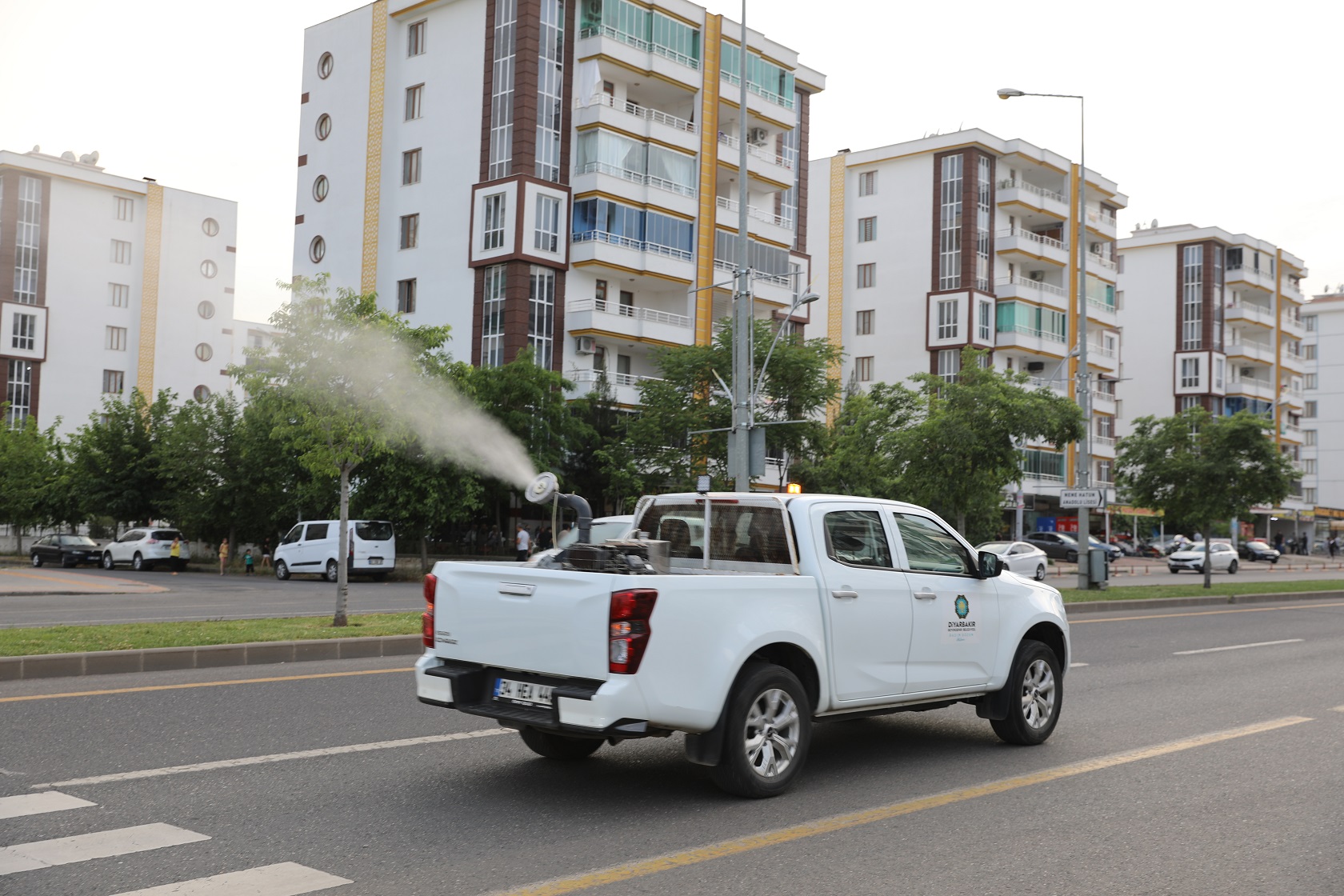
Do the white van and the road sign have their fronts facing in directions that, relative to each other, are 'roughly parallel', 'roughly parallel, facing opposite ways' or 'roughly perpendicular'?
roughly perpendicular

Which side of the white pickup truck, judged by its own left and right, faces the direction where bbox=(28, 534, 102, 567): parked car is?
left

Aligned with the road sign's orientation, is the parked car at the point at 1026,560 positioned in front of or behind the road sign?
behind

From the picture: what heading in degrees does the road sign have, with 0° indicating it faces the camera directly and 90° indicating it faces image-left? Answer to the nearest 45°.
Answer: approximately 0°

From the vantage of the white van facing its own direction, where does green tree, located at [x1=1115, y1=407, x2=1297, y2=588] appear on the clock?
The green tree is roughly at 5 o'clock from the white van.

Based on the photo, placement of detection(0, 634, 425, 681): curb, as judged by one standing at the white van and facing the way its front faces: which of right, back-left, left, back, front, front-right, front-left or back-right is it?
back-left

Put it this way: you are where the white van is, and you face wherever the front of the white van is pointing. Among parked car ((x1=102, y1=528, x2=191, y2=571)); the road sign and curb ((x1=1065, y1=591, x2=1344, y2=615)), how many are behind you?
2

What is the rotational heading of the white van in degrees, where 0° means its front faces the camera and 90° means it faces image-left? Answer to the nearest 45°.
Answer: approximately 135°

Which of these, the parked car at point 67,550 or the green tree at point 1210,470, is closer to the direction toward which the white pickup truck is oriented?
the green tree

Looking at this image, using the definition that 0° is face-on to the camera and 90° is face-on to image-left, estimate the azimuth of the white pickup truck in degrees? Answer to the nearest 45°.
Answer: approximately 225°
